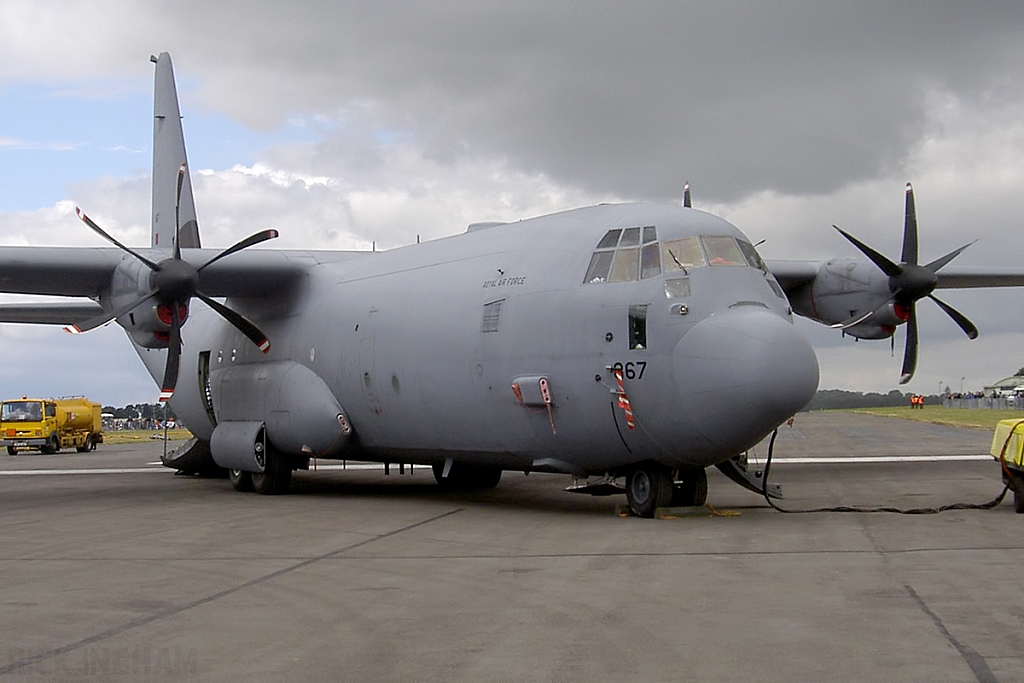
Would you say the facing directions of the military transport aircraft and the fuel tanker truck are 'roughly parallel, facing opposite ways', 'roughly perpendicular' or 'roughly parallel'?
roughly perpendicular

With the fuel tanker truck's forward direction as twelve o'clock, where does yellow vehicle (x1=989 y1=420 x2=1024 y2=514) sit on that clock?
The yellow vehicle is roughly at 10 o'clock from the fuel tanker truck.

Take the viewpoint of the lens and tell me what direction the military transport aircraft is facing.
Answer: facing the viewer and to the right of the viewer

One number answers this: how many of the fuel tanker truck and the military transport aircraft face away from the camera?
0

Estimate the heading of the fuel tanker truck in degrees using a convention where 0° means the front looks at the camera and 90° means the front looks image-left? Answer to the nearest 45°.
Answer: approximately 45°

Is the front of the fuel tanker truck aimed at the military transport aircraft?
no

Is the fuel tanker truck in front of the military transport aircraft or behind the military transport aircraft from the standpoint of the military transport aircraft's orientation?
behind
